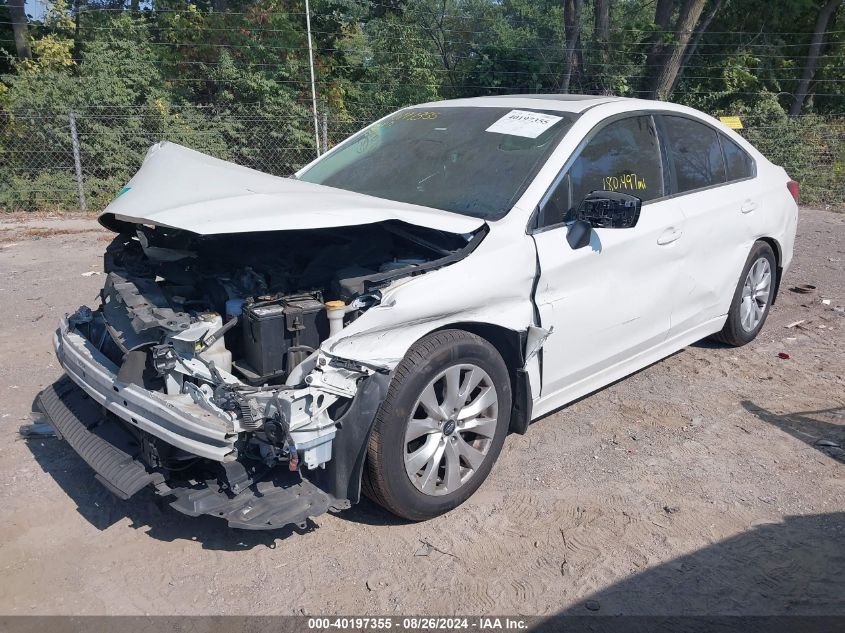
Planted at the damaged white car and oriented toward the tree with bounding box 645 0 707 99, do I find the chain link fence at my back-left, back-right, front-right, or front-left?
front-left

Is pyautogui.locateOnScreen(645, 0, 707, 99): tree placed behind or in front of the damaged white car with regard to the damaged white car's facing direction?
behind

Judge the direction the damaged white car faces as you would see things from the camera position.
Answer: facing the viewer and to the left of the viewer

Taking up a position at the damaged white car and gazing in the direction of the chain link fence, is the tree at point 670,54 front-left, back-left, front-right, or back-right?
front-right
